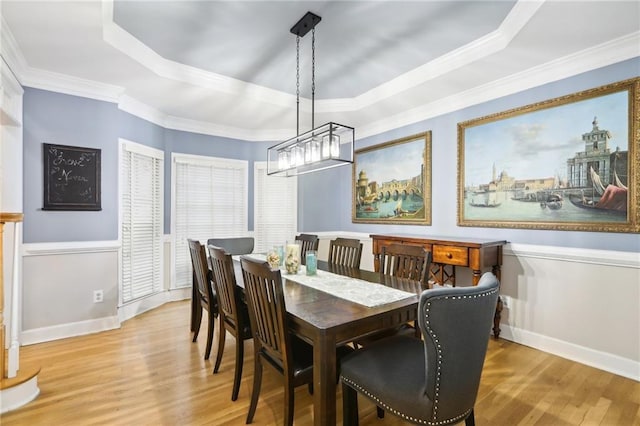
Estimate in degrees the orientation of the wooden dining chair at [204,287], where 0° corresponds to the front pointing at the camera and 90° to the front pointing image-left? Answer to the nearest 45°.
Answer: approximately 225°

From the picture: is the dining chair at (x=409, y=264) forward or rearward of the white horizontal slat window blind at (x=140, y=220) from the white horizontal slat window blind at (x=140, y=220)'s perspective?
forward

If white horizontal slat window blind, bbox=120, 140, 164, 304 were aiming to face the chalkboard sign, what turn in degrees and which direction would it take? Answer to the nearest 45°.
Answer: approximately 90° to its right

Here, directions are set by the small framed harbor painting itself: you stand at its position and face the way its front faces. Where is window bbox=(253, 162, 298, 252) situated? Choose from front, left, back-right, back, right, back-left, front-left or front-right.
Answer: front-right

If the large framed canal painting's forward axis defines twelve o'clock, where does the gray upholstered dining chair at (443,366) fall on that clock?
The gray upholstered dining chair is roughly at 11 o'clock from the large framed canal painting.

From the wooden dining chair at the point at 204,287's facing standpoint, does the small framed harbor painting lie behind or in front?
in front

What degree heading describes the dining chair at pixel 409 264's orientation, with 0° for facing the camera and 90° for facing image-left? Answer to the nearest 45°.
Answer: approximately 45°

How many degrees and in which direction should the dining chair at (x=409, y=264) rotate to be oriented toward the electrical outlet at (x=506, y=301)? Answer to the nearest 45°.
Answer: approximately 180°

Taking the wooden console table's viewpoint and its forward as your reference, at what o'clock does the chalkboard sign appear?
The chalkboard sign is roughly at 1 o'clock from the wooden console table.

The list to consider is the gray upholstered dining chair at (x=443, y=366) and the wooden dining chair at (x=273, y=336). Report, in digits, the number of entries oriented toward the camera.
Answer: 0

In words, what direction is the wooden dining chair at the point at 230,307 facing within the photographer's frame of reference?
facing away from the viewer and to the right of the viewer

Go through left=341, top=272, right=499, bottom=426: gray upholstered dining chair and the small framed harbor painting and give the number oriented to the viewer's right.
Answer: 0

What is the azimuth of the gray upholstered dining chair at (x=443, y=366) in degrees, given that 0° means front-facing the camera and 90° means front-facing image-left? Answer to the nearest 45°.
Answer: approximately 135°

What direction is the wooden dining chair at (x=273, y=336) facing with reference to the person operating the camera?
facing away from the viewer and to the right of the viewer
